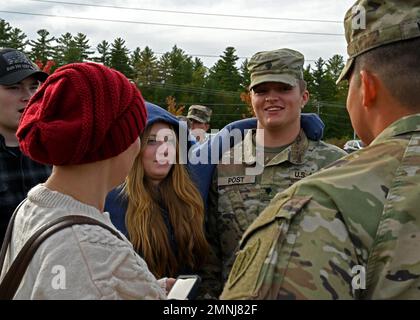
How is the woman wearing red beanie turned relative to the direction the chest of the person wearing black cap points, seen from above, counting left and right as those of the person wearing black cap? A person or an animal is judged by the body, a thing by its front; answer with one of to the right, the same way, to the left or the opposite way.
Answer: to the left

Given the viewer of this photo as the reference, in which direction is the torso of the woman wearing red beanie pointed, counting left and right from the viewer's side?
facing away from the viewer and to the right of the viewer

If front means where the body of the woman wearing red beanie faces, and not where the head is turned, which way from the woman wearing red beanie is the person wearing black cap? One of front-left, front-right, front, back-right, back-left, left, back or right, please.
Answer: front-left

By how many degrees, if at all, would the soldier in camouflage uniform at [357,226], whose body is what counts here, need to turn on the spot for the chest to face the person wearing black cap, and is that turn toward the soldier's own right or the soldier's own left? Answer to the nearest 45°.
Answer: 0° — they already face them

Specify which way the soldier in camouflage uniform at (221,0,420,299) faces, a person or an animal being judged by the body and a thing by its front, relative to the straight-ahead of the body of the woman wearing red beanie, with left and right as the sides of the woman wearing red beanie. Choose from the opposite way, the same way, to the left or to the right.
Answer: to the left

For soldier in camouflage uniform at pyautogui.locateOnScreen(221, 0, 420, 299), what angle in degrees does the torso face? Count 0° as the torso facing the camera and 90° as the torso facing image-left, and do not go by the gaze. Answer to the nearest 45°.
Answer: approximately 135°

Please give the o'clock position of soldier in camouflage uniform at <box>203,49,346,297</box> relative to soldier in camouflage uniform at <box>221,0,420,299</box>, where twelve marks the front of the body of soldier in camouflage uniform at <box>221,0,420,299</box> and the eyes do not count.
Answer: soldier in camouflage uniform at <box>203,49,346,297</box> is roughly at 1 o'clock from soldier in camouflage uniform at <box>221,0,420,299</box>.

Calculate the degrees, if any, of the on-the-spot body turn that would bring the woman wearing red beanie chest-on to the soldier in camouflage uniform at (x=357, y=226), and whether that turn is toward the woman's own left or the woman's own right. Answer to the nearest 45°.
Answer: approximately 90° to the woman's own right

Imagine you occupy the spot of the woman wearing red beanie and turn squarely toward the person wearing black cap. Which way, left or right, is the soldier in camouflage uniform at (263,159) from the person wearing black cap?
right

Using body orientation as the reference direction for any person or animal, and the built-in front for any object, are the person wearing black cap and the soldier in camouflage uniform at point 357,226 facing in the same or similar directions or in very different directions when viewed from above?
very different directions

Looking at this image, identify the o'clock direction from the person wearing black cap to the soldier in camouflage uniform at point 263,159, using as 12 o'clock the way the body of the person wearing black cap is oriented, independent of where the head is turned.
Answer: The soldier in camouflage uniform is roughly at 11 o'clock from the person wearing black cap.

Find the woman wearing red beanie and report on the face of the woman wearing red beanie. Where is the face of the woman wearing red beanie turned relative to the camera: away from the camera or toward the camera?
away from the camera
